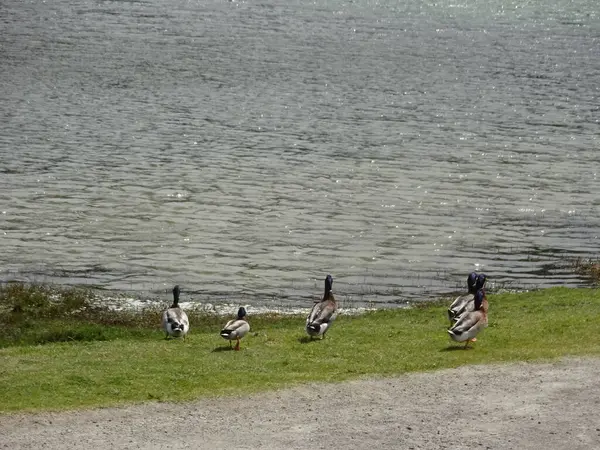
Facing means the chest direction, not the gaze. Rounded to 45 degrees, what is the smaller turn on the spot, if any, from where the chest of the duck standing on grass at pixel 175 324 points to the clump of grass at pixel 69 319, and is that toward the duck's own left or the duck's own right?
approximately 45° to the duck's own left

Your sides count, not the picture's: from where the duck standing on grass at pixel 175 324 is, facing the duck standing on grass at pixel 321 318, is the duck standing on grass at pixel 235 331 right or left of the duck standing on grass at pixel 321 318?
right

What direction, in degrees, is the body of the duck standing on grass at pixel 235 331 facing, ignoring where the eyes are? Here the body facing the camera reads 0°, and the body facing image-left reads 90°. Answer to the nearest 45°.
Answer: approximately 225°

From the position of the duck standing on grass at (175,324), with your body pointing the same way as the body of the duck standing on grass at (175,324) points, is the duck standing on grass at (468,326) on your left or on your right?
on your right

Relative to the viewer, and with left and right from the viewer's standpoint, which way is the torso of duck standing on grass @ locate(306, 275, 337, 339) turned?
facing away from the viewer and to the right of the viewer

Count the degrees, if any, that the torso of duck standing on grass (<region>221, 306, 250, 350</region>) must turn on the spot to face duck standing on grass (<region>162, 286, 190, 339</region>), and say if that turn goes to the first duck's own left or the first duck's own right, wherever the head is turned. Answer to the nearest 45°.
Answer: approximately 90° to the first duck's own left

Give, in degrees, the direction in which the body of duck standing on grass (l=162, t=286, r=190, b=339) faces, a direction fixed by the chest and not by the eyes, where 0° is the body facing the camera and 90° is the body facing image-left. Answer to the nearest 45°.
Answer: approximately 180°

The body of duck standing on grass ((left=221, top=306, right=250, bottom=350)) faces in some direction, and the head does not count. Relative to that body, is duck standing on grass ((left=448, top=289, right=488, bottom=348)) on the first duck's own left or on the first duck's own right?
on the first duck's own right
